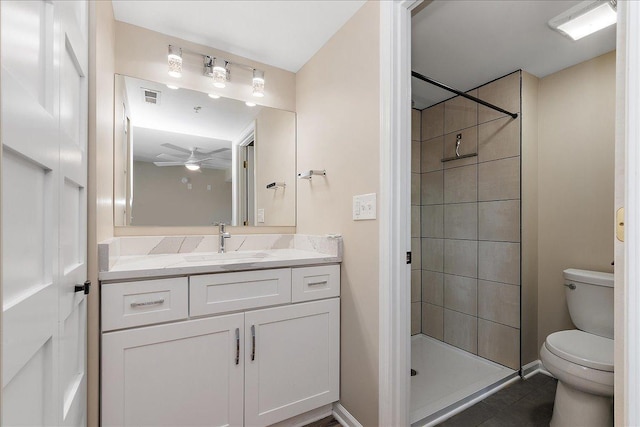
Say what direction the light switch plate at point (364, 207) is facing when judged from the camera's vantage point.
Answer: facing the viewer and to the left of the viewer

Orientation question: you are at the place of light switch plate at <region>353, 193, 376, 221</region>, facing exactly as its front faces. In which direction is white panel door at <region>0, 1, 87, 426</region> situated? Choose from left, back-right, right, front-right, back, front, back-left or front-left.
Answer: front

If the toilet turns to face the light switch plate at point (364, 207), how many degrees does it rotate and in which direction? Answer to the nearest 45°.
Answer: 0° — it already faces it

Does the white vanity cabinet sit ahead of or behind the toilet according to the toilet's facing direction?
ahead

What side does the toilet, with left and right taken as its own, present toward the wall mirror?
front

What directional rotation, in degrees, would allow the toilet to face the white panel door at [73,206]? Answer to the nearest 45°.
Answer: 0° — it already faces it

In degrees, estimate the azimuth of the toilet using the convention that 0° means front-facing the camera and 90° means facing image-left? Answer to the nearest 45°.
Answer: approximately 45°

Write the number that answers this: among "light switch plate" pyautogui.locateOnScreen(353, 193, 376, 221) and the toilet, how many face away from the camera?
0

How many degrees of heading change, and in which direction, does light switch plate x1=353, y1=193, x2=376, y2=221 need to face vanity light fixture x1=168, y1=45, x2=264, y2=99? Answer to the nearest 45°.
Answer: approximately 45° to its right
